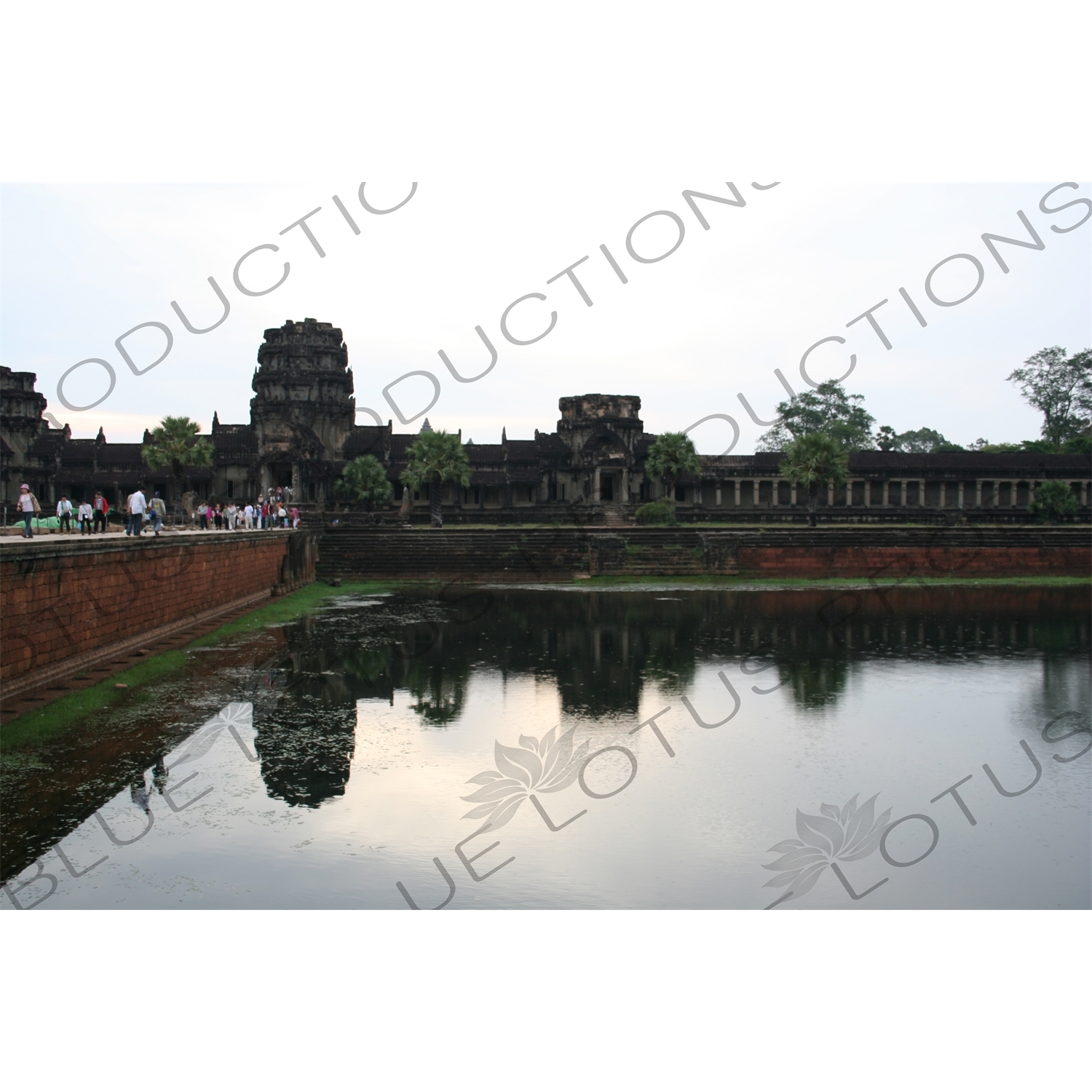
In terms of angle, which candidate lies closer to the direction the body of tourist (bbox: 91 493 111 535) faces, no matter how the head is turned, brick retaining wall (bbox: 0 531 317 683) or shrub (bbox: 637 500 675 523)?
the brick retaining wall

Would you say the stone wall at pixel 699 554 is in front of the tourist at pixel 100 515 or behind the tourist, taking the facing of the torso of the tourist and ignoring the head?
behind

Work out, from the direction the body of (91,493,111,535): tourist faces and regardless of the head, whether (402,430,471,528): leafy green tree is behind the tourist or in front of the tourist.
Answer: behind

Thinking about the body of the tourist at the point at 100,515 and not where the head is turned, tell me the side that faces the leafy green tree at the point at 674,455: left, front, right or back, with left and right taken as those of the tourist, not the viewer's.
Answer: back

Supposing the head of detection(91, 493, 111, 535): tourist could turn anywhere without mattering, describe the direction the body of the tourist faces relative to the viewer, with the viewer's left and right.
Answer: facing the viewer and to the left of the viewer

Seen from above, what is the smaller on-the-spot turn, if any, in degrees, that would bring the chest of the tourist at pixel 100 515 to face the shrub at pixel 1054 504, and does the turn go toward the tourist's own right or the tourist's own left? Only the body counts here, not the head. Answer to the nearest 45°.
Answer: approximately 135° to the tourist's own left

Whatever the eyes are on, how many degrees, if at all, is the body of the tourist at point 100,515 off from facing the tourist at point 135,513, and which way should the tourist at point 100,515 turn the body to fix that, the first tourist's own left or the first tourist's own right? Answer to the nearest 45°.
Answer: approximately 45° to the first tourist's own left

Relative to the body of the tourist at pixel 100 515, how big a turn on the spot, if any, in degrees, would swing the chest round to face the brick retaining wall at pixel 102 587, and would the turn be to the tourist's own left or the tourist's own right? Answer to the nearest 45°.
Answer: approximately 45° to the tourist's own left

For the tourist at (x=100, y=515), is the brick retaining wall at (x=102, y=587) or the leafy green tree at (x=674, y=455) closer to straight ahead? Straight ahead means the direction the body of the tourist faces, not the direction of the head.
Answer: the brick retaining wall
